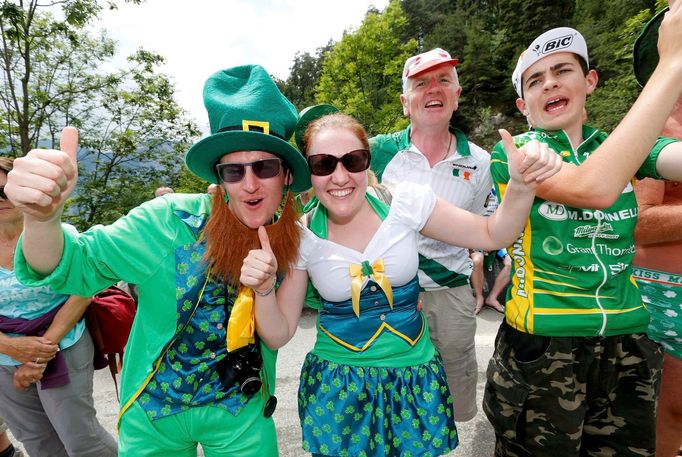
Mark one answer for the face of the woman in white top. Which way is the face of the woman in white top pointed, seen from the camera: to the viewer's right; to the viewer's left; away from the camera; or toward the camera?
toward the camera

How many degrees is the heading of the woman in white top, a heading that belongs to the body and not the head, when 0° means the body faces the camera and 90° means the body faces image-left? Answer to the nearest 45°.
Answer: approximately 0°

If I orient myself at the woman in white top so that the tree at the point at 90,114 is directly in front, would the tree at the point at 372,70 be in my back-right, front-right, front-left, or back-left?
front-right

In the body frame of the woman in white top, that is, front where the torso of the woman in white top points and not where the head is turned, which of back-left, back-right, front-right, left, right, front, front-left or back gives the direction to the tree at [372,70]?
back

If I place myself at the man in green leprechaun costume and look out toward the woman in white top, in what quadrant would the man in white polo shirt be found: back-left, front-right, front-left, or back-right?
front-left

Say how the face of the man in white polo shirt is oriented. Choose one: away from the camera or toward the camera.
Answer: toward the camera

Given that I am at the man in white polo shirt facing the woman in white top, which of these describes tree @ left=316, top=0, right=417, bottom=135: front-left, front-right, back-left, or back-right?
back-right

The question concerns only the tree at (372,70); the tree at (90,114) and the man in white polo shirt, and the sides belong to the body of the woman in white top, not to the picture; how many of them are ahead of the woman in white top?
0

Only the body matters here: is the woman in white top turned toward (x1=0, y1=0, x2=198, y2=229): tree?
no

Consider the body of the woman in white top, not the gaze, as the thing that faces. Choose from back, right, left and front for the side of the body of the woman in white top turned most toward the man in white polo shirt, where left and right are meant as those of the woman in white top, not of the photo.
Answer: back

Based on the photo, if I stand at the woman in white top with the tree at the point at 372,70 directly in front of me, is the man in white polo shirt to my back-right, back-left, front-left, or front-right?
front-right

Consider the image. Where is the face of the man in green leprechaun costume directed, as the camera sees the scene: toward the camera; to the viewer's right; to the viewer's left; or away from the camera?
toward the camera
